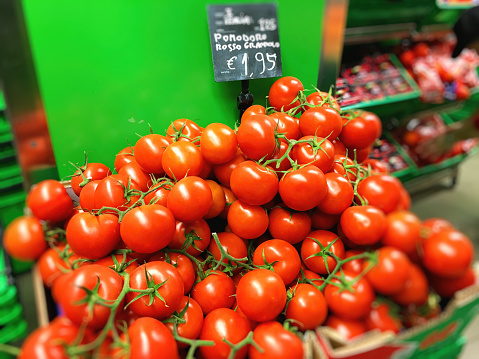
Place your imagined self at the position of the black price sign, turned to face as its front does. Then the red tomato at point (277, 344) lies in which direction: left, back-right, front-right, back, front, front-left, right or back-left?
front

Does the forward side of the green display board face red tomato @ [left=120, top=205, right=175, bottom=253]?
yes

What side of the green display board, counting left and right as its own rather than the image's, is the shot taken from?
front

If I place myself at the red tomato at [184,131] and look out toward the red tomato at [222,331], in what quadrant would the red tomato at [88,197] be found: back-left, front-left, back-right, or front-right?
front-right

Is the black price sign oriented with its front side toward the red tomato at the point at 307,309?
yes

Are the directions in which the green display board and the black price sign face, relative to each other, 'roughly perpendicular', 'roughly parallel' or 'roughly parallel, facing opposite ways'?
roughly parallel

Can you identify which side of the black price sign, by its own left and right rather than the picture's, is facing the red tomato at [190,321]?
front

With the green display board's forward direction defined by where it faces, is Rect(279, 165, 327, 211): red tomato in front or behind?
in front

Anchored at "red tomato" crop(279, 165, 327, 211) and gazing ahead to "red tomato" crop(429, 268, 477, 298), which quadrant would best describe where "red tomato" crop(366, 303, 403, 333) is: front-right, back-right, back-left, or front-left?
front-right

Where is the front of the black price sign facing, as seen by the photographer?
facing the viewer

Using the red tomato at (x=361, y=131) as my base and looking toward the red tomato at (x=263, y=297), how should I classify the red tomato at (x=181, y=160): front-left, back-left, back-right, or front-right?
front-right

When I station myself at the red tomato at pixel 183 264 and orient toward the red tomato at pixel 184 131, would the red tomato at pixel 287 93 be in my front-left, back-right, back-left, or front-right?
front-right
